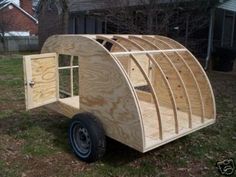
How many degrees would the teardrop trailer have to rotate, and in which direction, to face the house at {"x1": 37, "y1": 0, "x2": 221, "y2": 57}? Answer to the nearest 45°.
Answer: approximately 45° to its right

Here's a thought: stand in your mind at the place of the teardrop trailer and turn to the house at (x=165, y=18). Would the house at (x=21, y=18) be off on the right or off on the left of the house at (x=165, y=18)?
left

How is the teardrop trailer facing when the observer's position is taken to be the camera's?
facing away from the viewer and to the left of the viewer

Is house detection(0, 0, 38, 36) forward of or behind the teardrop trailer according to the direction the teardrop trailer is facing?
forward
